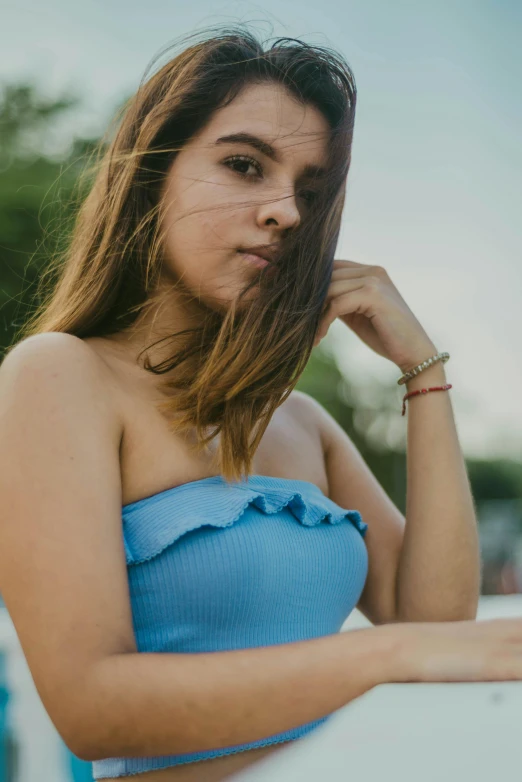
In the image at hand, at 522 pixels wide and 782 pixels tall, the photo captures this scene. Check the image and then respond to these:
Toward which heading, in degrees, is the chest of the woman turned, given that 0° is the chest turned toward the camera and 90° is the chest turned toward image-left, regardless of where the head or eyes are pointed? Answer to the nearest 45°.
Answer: approximately 315°

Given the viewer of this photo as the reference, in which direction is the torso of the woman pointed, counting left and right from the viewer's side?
facing the viewer and to the right of the viewer
